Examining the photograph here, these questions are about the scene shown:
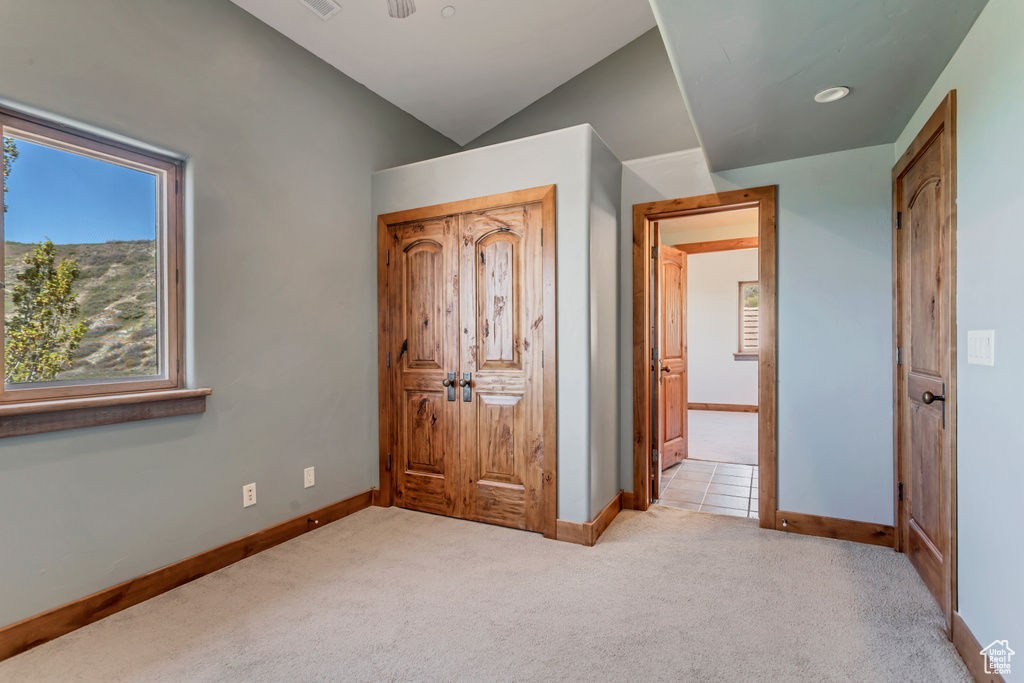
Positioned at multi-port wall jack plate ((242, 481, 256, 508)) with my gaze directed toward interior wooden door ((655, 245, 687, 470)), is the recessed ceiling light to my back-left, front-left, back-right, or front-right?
front-right

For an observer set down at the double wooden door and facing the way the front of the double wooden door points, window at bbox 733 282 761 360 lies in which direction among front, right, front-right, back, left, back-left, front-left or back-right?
back

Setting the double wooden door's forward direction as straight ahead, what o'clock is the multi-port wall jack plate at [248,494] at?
The multi-port wall jack plate is roughly at 1 o'clock from the double wooden door.

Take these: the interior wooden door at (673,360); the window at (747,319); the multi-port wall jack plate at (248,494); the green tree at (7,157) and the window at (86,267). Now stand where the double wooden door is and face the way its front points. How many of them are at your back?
2

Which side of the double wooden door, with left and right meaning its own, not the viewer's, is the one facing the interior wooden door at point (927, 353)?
left

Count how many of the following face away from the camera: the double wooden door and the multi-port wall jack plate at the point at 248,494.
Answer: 0

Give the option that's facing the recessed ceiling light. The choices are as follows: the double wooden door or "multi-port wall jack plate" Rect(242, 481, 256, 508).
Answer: the multi-port wall jack plate

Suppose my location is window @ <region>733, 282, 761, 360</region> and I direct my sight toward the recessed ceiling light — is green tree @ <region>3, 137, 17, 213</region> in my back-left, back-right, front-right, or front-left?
front-right

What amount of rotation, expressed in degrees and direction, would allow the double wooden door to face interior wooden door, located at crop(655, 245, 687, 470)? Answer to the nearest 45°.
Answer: approximately 180°

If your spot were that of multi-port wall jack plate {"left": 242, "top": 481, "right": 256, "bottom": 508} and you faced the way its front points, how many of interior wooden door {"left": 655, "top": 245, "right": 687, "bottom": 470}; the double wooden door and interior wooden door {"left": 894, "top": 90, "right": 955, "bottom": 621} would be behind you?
0

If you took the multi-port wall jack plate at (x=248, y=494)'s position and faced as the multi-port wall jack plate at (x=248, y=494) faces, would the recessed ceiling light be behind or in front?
in front

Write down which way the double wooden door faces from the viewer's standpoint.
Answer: facing the viewer and to the left of the viewer

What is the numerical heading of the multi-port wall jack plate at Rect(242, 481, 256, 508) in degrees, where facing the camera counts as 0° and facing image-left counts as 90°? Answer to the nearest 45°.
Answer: approximately 315°
